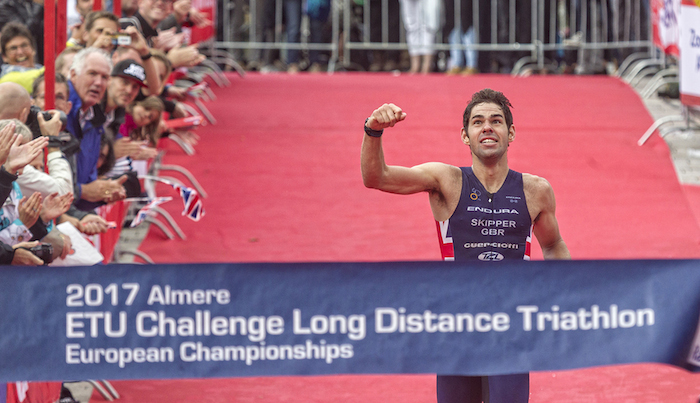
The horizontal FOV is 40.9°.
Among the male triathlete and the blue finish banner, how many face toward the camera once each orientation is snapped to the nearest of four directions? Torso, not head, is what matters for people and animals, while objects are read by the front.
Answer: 2

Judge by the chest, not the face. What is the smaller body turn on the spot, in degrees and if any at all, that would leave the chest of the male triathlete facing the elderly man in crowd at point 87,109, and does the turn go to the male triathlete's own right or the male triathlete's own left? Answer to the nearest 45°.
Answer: approximately 135° to the male triathlete's own right

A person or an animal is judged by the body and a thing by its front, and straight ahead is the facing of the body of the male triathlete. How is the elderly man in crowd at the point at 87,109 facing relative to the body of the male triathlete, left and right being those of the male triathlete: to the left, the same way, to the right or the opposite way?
to the left

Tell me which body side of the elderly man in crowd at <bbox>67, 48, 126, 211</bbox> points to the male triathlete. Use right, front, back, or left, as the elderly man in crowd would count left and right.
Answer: front

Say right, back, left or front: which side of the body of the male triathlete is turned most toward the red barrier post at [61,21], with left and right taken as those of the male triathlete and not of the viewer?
right

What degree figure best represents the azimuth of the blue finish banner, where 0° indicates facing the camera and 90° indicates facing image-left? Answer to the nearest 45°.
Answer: approximately 0°

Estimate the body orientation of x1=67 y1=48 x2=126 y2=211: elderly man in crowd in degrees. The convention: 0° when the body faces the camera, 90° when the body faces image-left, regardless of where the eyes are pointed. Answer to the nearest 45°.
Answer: approximately 315°

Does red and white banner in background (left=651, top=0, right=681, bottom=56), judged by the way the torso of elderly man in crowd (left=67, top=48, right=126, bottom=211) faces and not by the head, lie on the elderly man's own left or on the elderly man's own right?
on the elderly man's own left

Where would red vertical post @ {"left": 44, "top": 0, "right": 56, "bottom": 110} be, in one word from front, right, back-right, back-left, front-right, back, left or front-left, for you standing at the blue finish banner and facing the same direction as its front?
back-right
